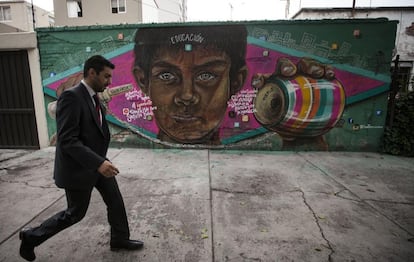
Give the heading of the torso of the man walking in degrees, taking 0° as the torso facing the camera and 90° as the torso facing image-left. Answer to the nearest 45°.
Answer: approximately 270°

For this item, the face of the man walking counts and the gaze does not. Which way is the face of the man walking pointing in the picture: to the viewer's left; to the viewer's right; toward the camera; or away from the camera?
to the viewer's right
